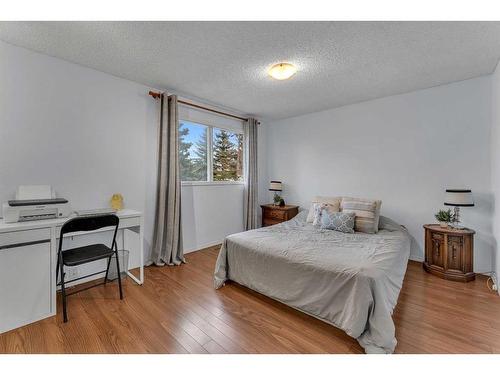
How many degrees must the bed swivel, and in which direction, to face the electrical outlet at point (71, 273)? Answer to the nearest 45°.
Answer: approximately 45° to its right

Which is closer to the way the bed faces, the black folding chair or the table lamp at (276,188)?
the black folding chair

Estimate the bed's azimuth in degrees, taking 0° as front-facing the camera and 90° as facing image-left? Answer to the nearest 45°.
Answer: approximately 45°

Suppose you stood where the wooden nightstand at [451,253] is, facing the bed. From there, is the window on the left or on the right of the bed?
right

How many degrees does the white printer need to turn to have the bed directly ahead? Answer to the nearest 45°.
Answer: approximately 45° to its left

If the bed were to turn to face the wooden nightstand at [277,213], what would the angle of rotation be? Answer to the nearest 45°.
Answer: approximately 135° to its right

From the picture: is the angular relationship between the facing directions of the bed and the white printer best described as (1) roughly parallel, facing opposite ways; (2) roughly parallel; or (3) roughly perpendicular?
roughly perpendicular

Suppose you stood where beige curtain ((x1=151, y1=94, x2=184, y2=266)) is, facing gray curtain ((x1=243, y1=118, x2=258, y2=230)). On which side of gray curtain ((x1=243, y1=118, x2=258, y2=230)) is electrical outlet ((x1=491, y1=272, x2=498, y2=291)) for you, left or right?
right

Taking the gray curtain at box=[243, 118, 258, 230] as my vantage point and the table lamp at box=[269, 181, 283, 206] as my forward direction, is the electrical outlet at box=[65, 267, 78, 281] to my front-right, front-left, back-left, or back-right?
back-right

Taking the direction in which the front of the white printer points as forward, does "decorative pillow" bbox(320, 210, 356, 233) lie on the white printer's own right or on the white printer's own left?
on the white printer's own left
